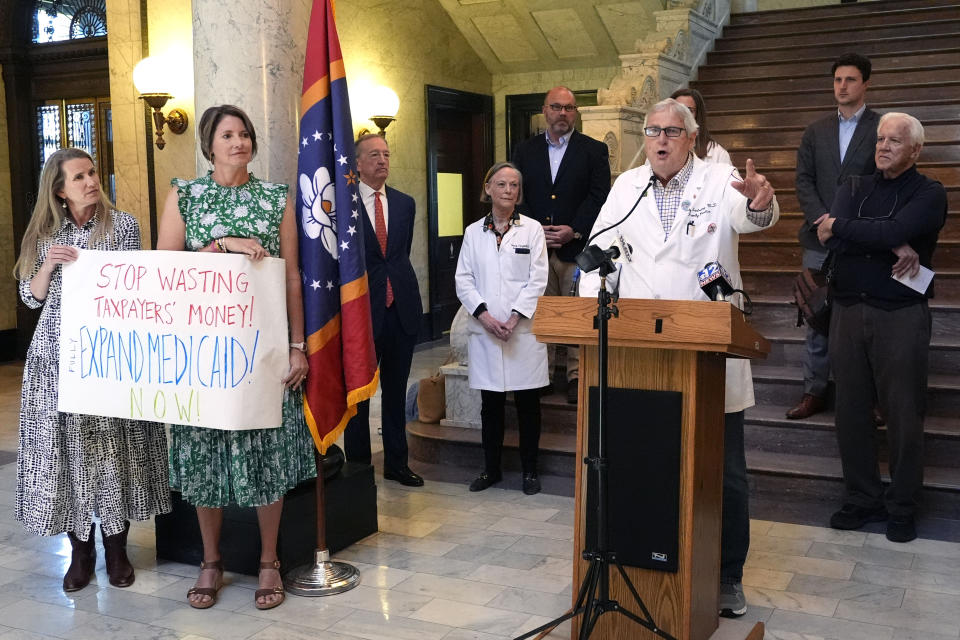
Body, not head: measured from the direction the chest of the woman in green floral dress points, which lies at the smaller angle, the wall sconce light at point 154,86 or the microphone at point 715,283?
the microphone

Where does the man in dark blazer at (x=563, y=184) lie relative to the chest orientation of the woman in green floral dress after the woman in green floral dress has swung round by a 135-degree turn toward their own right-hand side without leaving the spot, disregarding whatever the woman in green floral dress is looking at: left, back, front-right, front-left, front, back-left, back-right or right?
right

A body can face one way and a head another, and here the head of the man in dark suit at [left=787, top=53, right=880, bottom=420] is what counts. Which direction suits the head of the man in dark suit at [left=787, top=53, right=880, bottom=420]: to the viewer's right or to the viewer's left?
to the viewer's left

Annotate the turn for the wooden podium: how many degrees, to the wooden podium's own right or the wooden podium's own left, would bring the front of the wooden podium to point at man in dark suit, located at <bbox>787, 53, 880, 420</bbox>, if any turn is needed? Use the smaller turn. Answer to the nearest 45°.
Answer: approximately 180°

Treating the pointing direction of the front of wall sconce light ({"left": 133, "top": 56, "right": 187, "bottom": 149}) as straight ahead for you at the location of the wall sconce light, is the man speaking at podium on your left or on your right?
on your left

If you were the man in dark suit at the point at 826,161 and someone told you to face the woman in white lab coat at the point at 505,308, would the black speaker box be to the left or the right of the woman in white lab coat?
left

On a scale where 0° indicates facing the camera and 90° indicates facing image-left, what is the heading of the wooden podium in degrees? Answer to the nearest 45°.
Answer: approximately 0°
